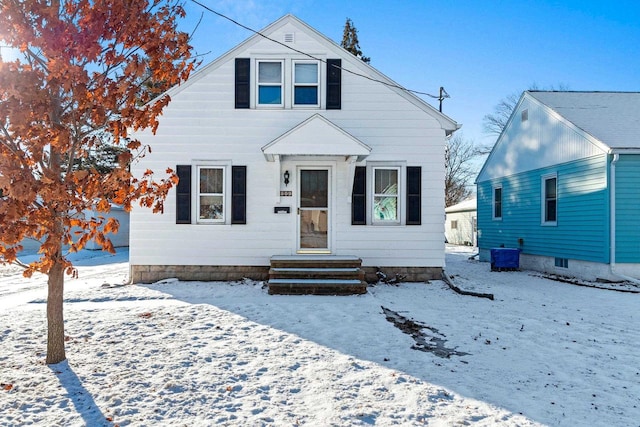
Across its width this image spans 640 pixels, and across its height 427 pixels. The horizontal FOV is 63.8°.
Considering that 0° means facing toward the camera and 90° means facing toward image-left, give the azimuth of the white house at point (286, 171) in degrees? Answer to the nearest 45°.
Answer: approximately 0°

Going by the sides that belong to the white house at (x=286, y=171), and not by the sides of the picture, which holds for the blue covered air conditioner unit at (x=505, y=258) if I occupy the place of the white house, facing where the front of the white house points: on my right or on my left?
on my left

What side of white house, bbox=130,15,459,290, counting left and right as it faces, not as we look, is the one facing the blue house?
left

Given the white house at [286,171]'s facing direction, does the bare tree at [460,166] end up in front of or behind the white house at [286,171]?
behind

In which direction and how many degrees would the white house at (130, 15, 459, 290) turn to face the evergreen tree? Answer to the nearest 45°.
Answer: approximately 180°
